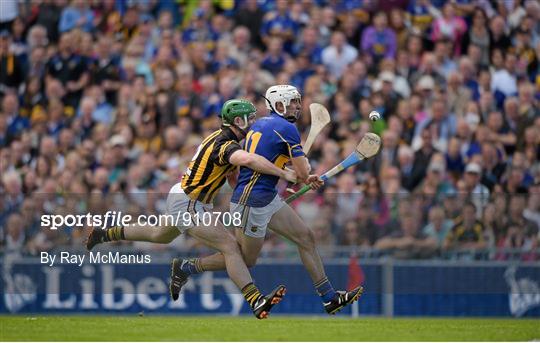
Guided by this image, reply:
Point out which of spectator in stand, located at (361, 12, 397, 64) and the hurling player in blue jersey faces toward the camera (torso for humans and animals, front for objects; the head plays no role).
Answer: the spectator in stand

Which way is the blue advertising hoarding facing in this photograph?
toward the camera

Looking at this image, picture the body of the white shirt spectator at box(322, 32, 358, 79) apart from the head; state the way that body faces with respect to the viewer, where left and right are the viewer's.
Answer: facing the viewer

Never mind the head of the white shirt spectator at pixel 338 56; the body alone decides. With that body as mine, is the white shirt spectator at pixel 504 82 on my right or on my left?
on my left

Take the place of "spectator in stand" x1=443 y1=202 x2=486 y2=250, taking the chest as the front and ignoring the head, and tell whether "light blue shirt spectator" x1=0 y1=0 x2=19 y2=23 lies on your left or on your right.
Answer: on your right

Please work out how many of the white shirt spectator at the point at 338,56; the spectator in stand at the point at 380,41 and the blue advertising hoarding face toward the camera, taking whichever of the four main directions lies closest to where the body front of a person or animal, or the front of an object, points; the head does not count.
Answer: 3

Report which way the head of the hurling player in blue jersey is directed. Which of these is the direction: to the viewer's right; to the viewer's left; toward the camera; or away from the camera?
to the viewer's right

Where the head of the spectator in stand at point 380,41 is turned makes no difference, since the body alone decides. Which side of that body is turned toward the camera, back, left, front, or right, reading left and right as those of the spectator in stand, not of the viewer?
front

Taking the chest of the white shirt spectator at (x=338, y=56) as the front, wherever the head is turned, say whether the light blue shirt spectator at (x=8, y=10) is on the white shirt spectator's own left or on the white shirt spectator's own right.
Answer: on the white shirt spectator's own right

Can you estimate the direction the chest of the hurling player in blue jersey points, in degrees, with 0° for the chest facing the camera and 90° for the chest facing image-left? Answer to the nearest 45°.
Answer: approximately 270°

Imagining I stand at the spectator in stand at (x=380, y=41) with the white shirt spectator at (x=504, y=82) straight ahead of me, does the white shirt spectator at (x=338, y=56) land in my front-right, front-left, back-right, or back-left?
back-right

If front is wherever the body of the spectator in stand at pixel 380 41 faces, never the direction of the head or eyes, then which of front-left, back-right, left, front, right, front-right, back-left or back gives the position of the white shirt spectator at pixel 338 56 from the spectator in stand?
right

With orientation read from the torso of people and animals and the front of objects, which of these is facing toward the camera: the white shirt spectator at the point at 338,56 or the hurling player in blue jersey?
the white shirt spectator

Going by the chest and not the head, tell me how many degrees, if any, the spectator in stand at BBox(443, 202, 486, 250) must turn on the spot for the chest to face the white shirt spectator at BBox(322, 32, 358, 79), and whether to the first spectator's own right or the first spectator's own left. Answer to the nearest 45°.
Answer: approximately 135° to the first spectator's own right

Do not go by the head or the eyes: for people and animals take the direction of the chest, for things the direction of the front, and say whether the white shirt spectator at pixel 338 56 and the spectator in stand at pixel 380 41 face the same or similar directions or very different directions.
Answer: same or similar directions
